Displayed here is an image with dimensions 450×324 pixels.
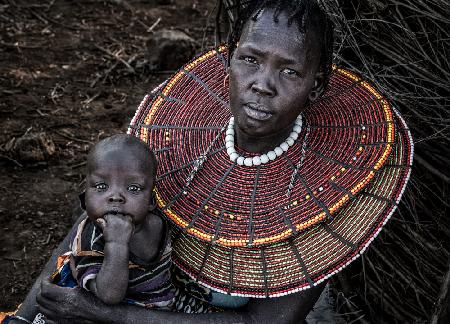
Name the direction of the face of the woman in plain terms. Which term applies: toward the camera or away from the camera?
toward the camera

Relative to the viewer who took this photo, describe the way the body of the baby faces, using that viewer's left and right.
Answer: facing the viewer

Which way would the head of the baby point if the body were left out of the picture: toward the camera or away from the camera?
toward the camera
